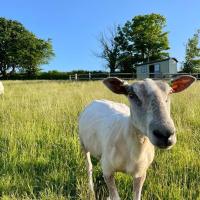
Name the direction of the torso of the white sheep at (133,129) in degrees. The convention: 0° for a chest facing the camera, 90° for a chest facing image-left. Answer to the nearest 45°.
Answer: approximately 315°
